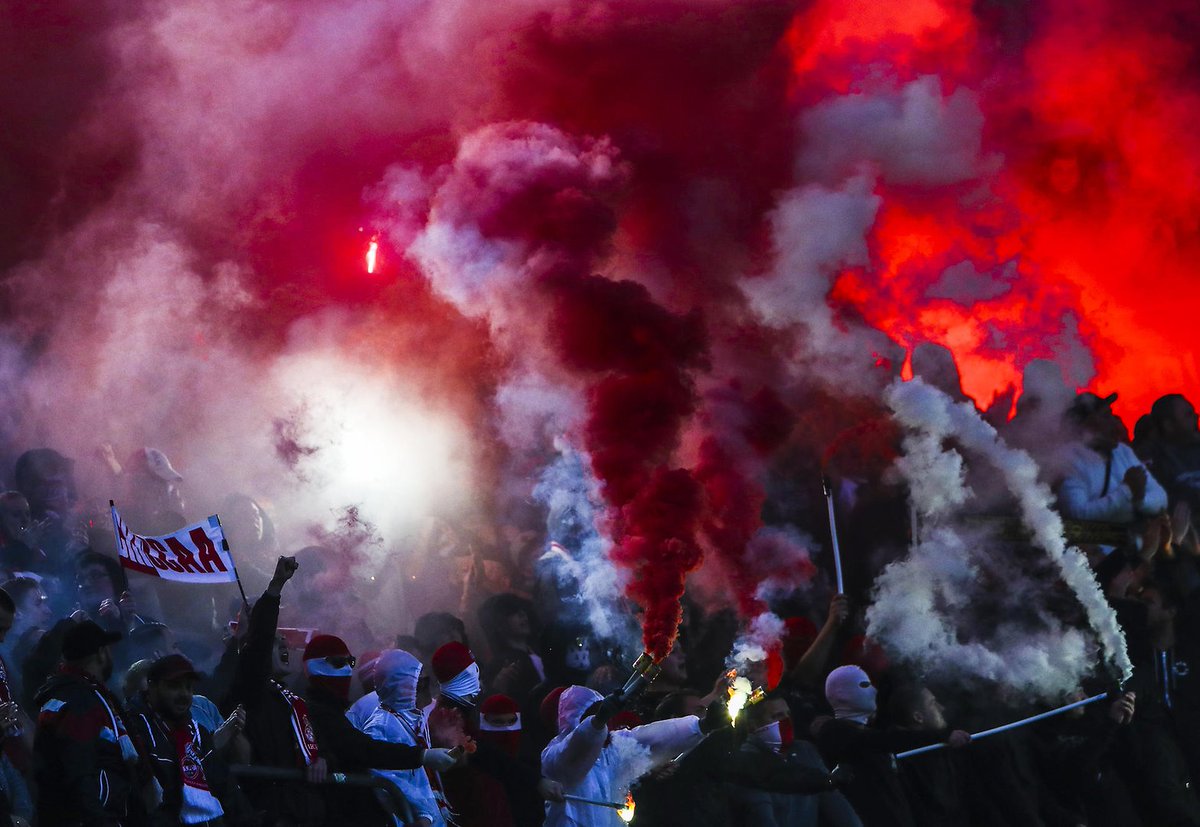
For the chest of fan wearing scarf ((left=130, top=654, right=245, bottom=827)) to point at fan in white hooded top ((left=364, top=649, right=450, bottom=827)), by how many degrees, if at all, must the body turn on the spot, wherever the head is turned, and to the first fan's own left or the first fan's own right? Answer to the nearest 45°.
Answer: approximately 90° to the first fan's own left

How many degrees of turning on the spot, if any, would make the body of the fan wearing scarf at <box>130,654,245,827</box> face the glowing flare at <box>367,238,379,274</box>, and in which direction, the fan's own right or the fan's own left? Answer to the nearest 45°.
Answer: approximately 135° to the fan's own left

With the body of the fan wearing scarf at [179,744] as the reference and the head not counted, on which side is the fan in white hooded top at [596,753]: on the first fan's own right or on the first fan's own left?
on the first fan's own left

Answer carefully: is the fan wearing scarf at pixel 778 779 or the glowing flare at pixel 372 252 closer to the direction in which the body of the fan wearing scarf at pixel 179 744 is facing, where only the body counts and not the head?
the fan wearing scarf

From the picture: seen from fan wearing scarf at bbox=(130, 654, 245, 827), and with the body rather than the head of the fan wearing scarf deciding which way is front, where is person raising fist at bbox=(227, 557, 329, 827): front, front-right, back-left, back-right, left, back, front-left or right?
left

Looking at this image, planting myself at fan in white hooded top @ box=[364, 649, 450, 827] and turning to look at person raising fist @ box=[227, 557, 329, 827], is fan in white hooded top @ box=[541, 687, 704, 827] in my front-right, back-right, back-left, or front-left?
back-left

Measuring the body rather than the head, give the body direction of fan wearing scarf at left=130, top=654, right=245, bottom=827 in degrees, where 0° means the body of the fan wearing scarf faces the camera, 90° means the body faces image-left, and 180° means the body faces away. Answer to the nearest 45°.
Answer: approximately 315°
